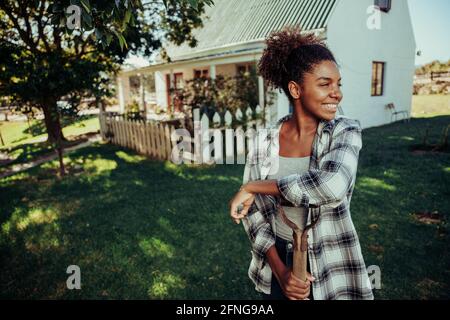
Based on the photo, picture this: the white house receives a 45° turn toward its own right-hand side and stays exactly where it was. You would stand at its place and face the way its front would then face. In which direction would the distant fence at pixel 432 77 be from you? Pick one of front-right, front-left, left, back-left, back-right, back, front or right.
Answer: back-right

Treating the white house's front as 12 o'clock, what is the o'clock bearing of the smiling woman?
The smiling woman is roughly at 11 o'clock from the white house.

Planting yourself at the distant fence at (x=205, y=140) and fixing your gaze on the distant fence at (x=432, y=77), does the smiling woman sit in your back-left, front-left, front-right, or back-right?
back-right

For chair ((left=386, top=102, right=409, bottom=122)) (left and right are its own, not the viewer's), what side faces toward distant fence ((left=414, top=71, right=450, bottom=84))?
left

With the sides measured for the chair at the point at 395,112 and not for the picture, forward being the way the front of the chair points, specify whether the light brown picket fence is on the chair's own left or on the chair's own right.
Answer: on the chair's own right

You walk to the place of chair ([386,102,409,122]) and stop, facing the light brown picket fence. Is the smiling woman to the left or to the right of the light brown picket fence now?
left
